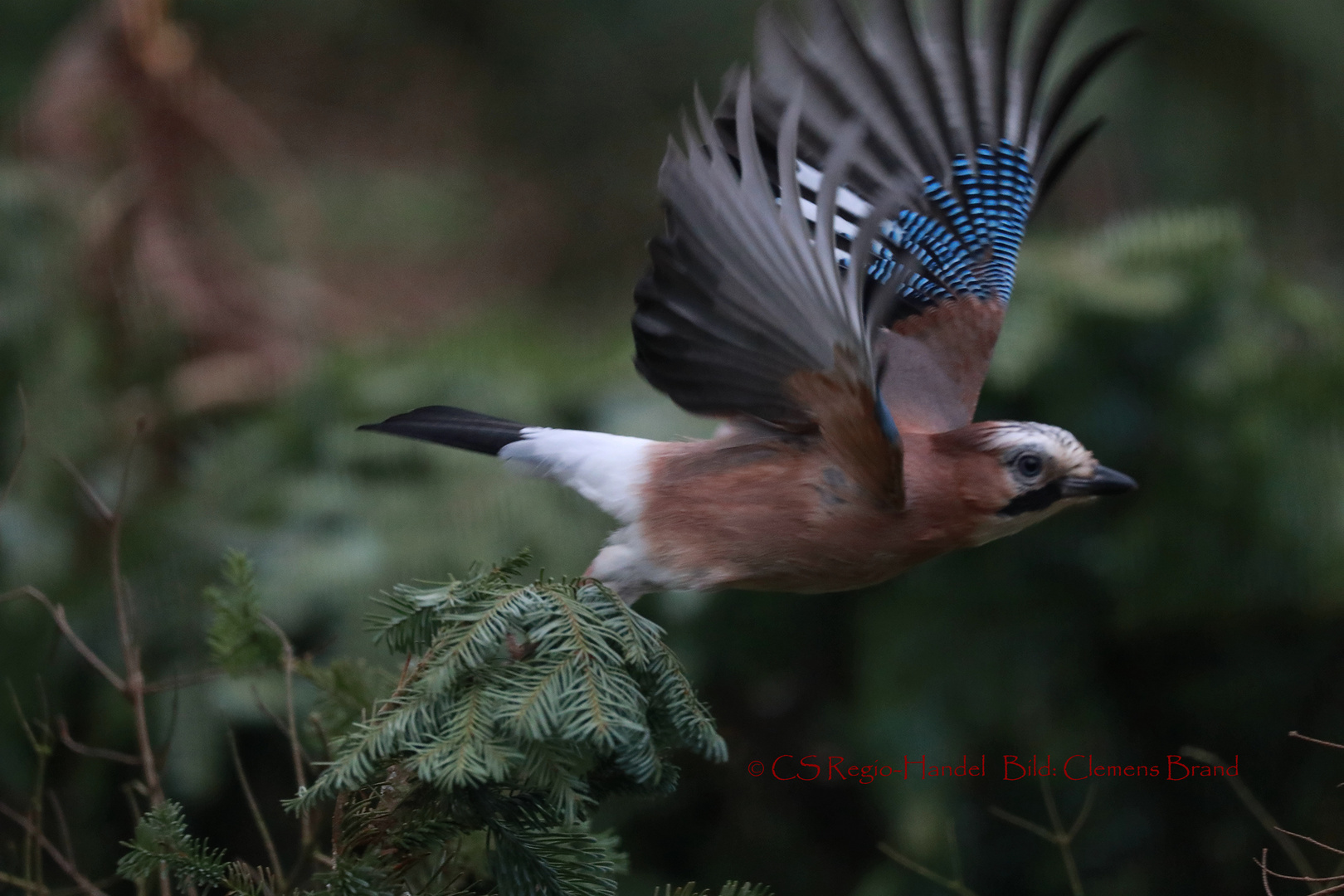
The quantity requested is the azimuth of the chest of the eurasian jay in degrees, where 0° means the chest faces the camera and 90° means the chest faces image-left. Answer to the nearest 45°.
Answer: approximately 270°
